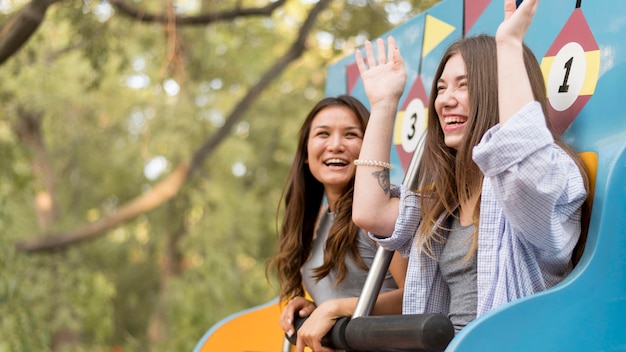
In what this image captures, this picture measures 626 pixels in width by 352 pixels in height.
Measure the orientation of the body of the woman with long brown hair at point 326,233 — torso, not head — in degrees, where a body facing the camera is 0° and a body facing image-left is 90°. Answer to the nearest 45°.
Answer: approximately 45°

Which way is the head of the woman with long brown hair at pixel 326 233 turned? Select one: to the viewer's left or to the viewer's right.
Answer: to the viewer's right

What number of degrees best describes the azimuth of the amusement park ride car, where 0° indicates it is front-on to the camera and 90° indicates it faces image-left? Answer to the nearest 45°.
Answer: approximately 45°
